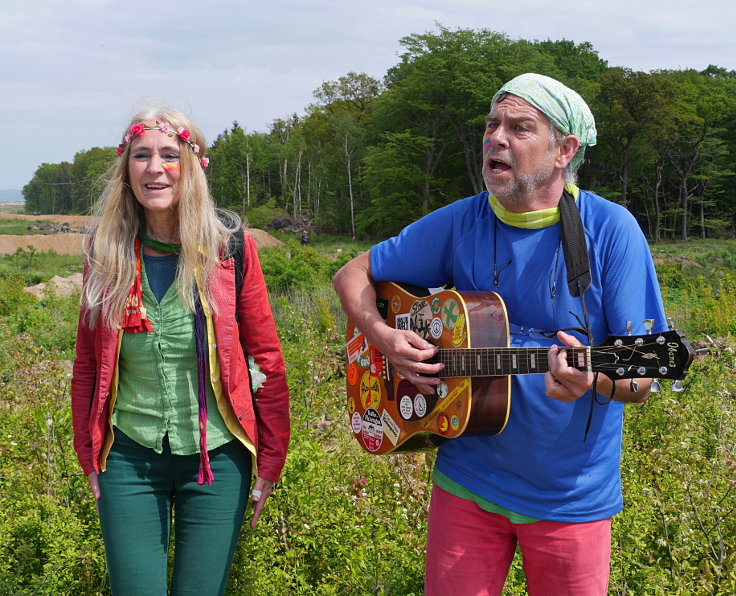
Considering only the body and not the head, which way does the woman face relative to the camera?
toward the camera

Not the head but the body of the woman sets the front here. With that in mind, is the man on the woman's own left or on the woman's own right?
on the woman's own left

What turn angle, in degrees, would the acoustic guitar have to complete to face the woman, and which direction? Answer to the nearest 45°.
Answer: approximately 45° to its right

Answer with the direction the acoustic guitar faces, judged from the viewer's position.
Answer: facing the viewer and to the left of the viewer

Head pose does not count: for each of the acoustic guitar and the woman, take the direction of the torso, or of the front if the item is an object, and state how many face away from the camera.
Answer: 0
